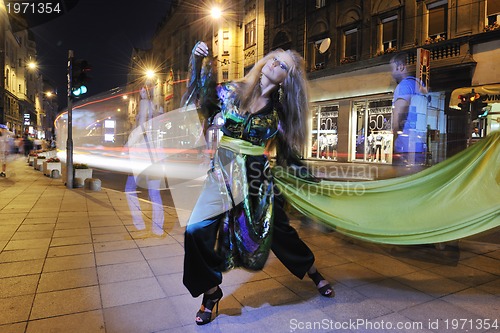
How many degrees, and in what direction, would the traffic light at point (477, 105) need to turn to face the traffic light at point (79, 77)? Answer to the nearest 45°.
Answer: approximately 135° to its right
